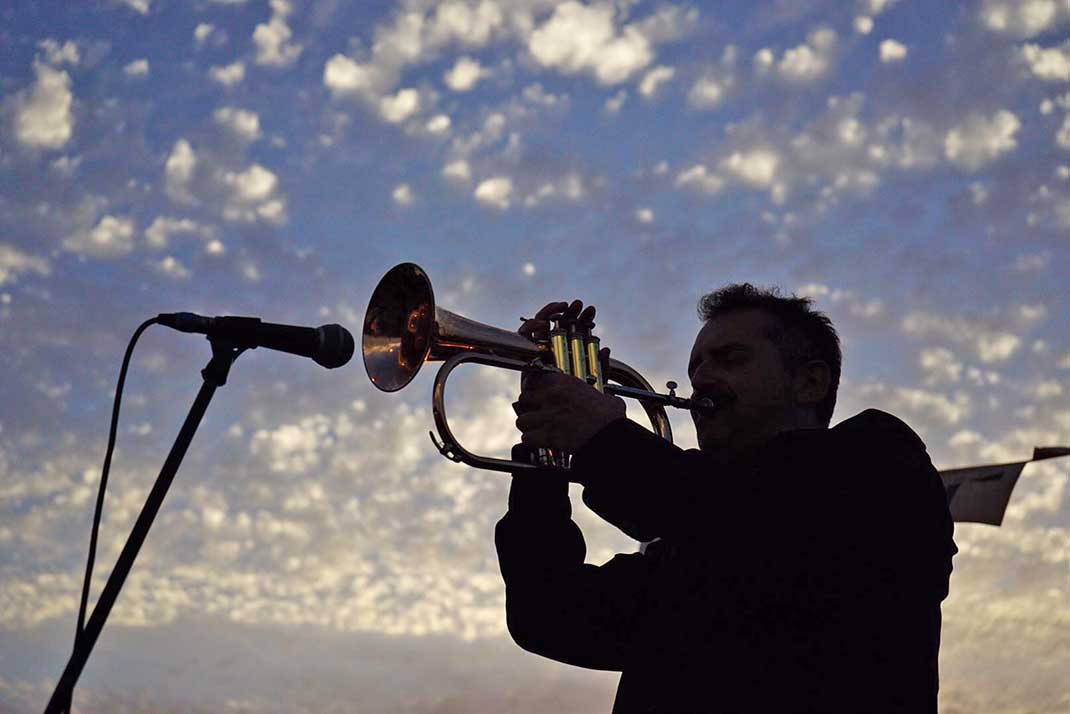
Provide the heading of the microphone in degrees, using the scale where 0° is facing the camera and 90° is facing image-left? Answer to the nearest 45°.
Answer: approximately 270°

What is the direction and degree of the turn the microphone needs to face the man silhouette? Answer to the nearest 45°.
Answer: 0° — it already faces them
